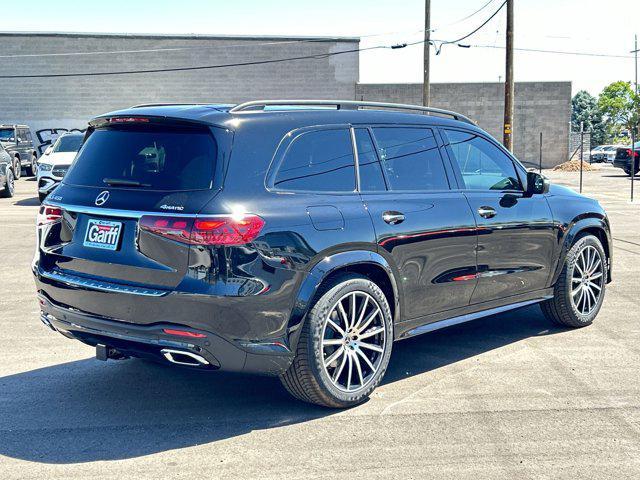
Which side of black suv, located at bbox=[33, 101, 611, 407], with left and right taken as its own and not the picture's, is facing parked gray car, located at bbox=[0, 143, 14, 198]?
left

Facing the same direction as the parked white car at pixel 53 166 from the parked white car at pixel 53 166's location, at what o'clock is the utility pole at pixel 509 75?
The utility pole is roughly at 7 o'clock from the parked white car.

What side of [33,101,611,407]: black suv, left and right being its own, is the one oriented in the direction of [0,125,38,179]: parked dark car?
left

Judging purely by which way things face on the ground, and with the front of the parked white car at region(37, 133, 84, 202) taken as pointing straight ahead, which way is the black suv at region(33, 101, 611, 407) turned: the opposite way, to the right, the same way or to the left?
the opposite way

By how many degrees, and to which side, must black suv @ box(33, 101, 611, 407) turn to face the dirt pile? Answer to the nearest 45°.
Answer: approximately 45° to its left

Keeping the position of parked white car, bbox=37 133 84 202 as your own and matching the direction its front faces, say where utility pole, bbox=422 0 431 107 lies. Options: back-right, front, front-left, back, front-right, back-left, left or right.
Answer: back

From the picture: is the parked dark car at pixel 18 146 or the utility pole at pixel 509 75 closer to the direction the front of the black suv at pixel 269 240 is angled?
the utility pole

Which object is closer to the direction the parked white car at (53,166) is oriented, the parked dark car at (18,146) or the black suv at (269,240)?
the black suv

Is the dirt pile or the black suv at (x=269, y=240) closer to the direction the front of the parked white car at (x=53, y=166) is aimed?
the black suv

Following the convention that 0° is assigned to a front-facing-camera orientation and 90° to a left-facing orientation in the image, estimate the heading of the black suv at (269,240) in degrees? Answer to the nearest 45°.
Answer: approximately 225°
